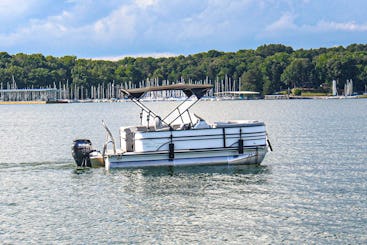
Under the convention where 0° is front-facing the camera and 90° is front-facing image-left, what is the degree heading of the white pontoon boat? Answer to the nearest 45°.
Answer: approximately 270°
